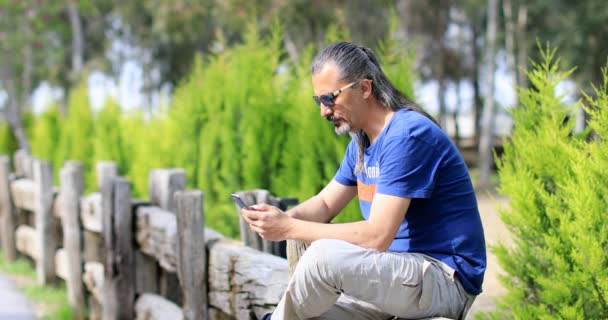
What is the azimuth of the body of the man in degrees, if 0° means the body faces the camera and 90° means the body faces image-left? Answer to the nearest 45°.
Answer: approximately 90°

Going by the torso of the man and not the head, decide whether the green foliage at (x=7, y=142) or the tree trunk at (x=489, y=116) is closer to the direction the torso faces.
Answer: the green foliage

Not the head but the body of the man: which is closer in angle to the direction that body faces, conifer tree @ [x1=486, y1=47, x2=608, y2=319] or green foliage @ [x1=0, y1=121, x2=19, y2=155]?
the green foliage

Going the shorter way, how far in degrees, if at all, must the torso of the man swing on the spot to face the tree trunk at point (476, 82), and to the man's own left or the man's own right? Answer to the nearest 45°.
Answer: approximately 90° to the man's own right

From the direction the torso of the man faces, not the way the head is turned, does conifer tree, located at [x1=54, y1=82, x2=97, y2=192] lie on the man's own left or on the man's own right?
on the man's own right

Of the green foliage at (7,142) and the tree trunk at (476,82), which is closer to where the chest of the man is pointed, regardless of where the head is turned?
the green foliage

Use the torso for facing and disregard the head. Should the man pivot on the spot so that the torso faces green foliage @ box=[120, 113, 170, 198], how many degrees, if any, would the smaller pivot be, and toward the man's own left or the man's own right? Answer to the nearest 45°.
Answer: approximately 45° to the man's own right

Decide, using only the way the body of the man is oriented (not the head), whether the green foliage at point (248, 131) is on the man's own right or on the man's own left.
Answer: on the man's own right

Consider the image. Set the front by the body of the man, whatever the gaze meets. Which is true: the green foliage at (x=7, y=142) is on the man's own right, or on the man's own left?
on the man's own right
